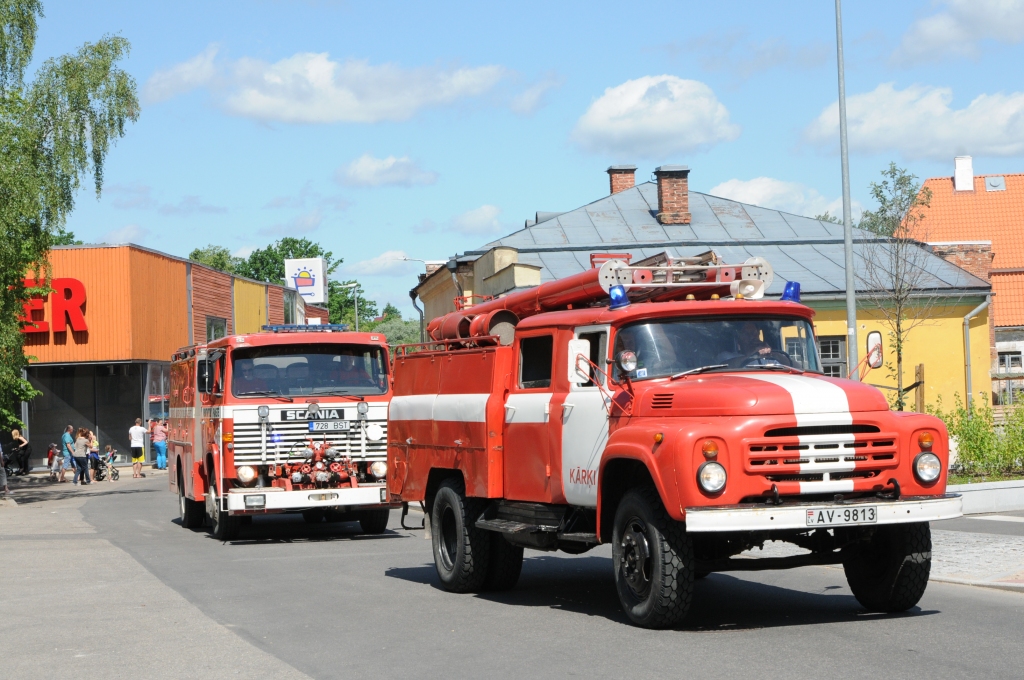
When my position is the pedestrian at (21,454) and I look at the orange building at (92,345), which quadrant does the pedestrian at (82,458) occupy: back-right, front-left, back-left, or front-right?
back-right

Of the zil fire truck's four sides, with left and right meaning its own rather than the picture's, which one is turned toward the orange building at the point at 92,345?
back

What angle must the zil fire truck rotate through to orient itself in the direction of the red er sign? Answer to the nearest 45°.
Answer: approximately 180°

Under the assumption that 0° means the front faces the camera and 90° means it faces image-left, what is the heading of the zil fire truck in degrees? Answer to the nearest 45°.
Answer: approximately 315°

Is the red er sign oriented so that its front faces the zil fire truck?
yes

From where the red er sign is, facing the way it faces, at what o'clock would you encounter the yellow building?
The yellow building is roughly at 10 o'clock from the red er sign.

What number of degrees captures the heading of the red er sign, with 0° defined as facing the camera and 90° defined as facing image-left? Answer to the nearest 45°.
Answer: approximately 0°

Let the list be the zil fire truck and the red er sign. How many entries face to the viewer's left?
0

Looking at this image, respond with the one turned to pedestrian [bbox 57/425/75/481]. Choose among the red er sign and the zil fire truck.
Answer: the red er sign

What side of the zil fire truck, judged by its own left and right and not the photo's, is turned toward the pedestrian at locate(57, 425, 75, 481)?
back

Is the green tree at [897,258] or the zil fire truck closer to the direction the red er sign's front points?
the zil fire truck

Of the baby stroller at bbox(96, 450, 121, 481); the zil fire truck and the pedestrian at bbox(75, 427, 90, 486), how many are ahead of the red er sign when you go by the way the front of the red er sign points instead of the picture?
3

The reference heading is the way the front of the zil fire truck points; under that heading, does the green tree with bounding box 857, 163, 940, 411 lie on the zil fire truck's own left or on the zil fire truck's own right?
on the zil fire truck's own left

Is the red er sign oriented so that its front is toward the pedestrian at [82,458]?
yes
